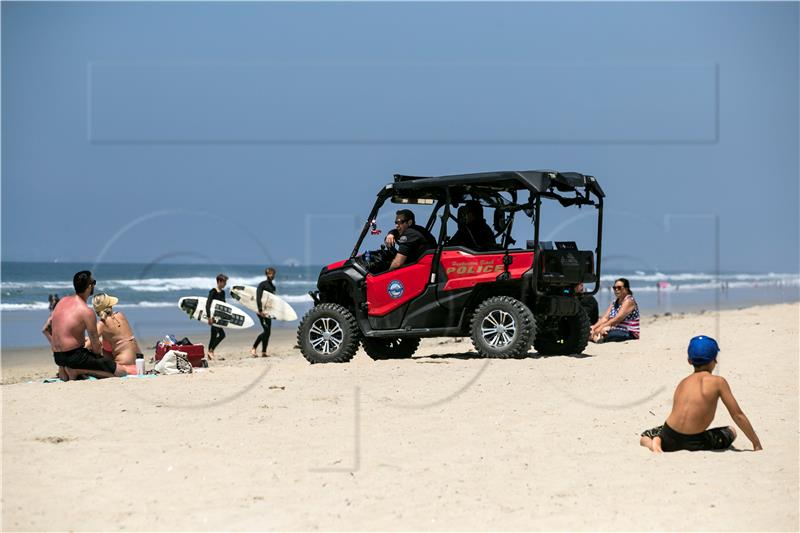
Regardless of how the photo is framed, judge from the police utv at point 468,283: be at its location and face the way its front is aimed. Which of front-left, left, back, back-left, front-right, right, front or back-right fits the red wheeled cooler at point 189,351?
front-left

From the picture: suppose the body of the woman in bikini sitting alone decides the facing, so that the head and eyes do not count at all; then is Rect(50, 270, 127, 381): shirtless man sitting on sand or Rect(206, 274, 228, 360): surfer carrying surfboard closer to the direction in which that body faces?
the surfer carrying surfboard

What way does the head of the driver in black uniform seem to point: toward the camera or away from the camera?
toward the camera

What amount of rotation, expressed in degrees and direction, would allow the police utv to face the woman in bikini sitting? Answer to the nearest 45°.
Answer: approximately 45° to its left

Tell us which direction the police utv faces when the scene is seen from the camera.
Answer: facing away from the viewer and to the left of the viewer

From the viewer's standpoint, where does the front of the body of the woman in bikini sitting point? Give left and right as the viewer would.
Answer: facing away from the viewer and to the left of the viewer

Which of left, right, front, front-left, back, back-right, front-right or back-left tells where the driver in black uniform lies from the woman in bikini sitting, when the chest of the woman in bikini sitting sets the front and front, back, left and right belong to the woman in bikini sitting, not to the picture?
back-right

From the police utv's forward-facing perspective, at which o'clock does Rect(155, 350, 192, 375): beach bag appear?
The beach bag is roughly at 10 o'clock from the police utv.

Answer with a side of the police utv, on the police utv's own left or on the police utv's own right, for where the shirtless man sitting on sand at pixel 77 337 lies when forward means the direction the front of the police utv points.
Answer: on the police utv's own left

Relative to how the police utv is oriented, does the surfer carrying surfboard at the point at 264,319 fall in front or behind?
in front

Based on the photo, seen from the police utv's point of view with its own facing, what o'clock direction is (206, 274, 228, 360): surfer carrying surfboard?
The surfer carrying surfboard is roughly at 12 o'clock from the police utv.

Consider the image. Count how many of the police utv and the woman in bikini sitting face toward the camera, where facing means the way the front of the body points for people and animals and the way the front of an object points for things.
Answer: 0

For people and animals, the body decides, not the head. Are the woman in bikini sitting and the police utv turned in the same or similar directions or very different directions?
same or similar directions
